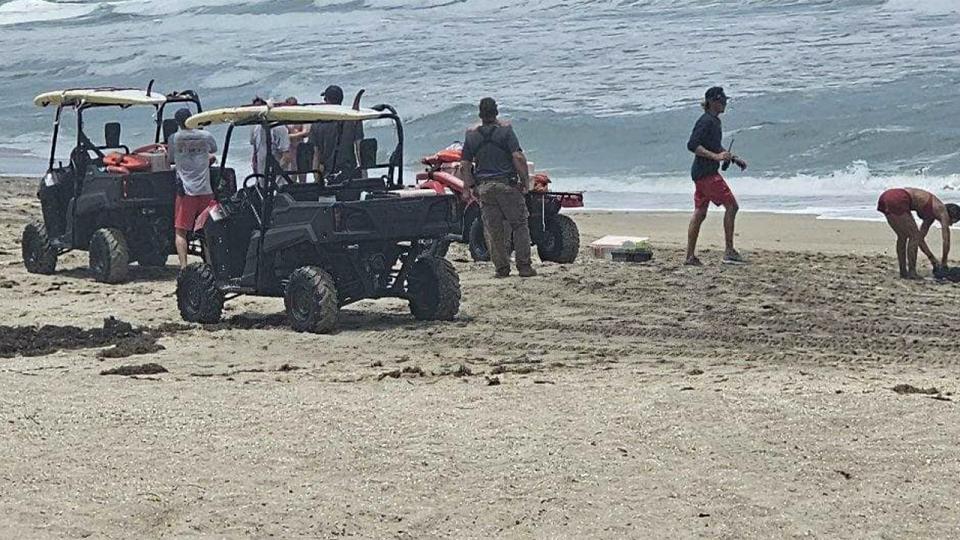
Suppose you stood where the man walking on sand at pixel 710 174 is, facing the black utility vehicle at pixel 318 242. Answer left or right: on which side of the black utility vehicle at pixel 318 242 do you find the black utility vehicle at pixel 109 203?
right

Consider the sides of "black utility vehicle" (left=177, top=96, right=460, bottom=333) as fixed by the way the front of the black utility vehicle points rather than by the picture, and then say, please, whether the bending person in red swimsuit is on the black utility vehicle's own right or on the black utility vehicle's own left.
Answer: on the black utility vehicle's own right

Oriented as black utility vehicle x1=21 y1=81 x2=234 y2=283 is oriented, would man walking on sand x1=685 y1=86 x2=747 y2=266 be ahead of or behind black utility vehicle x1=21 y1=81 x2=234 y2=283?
behind

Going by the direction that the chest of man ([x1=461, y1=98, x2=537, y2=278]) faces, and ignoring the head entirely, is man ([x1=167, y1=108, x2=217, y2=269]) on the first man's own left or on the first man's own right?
on the first man's own left

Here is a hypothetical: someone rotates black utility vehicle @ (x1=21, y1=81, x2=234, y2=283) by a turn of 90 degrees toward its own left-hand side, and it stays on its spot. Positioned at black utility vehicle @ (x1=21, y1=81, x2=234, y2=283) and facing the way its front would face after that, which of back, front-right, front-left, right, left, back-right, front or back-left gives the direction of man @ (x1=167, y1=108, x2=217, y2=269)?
left

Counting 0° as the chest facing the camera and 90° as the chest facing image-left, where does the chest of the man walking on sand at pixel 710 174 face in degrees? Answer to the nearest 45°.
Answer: approximately 270°

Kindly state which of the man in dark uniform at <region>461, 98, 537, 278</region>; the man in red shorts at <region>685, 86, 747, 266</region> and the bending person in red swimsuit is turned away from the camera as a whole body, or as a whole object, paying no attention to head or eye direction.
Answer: the man in dark uniform at <region>461, 98, 537, 278</region>

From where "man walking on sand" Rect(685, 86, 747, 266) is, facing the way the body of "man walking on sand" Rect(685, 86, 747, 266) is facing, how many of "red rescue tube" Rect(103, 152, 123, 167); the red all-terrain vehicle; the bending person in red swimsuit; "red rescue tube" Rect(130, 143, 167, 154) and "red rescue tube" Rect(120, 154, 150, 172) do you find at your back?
4

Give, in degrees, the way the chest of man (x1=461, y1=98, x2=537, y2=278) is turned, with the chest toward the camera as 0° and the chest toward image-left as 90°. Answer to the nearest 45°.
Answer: approximately 180°

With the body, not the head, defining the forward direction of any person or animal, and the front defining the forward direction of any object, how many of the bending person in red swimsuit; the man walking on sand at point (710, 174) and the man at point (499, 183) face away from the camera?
1

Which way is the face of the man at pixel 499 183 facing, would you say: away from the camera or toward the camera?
away from the camera

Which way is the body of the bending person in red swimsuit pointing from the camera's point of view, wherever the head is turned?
to the viewer's right

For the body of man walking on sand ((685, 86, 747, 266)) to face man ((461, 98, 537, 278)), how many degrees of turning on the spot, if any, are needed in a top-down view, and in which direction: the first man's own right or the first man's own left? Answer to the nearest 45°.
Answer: approximately 135° to the first man's own right

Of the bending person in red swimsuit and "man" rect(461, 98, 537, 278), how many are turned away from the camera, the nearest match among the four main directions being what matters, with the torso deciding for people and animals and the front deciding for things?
1
